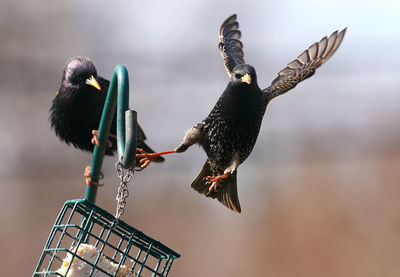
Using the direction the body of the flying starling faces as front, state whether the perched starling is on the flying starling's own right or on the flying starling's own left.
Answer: on the flying starling's own right

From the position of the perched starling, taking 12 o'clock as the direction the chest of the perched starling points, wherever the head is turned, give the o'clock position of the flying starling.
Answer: The flying starling is roughly at 9 o'clock from the perched starling.

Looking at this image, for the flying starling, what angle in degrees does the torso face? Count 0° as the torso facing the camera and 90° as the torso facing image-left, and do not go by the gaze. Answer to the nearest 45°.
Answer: approximately 0°
